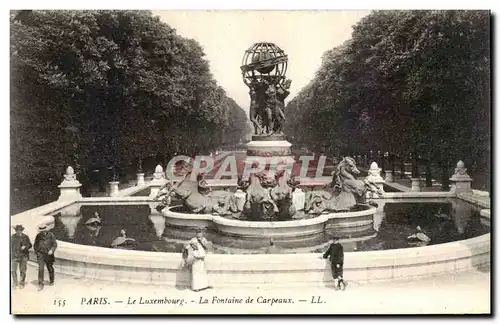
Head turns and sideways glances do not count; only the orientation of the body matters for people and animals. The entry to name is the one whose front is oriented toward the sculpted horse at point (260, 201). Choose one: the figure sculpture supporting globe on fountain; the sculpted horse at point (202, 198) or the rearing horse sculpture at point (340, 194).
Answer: the figure sculpture supporting globe on fountain

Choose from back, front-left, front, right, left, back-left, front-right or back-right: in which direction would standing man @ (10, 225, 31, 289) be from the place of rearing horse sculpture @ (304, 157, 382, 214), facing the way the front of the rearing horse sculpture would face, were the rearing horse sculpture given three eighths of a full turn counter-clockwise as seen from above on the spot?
left

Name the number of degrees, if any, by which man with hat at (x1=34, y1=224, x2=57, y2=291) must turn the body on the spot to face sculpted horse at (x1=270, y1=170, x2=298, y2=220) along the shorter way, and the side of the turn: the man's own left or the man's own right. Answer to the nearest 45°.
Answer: approximately 90° to the man's own left

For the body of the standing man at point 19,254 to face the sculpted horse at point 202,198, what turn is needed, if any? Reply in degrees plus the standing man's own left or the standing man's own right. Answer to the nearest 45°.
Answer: approximately 135° to the standing man's own left

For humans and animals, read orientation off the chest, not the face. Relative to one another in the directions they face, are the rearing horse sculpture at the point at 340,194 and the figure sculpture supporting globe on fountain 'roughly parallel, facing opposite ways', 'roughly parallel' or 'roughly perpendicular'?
roughly perpendicular

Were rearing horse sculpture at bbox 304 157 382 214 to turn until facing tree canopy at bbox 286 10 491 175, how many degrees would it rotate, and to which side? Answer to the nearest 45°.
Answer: approximately 90° to its left

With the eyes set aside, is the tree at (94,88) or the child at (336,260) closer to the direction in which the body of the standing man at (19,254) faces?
the child

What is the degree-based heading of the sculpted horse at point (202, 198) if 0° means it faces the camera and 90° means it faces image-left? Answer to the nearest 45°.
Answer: approximately 90°

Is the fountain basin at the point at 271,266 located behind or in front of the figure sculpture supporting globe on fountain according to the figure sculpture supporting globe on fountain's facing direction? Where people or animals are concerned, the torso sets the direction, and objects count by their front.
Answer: in front

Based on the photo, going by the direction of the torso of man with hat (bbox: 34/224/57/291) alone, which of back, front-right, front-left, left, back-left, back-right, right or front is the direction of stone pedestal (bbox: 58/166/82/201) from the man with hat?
back

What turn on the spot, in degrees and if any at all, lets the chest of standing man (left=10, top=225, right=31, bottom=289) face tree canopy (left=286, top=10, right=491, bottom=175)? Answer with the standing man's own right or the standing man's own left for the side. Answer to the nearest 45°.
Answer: approximately 90° to the standing man's own left

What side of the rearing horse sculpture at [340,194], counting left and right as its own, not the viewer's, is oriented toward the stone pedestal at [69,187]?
back
